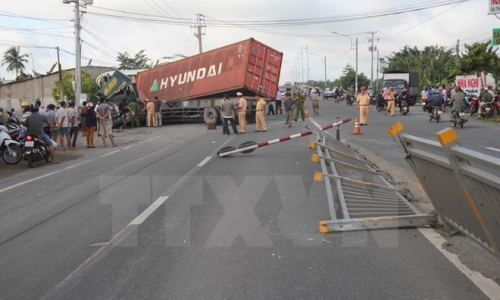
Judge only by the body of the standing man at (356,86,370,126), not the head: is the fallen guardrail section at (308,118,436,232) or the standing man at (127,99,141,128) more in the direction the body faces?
the fallen guardrail section

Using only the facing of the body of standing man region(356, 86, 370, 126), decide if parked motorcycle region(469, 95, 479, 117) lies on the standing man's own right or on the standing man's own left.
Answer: on the standing man's own left

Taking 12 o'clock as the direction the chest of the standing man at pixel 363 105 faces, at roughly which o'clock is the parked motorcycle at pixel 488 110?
The parked motorcycle is roughly at 8 o'clock from the standing man.

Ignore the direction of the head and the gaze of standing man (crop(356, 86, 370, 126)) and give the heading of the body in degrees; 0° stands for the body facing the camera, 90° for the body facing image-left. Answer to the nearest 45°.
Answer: approximately 0°

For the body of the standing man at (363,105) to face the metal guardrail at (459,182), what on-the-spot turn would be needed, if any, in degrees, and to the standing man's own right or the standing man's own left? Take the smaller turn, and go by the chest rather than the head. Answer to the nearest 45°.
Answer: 0° — they already face it

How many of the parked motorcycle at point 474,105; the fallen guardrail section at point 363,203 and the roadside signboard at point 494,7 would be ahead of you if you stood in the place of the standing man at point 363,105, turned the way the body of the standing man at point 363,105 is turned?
1

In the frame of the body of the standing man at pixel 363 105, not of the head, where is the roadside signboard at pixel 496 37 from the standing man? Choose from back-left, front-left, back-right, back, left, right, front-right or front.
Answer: back-left

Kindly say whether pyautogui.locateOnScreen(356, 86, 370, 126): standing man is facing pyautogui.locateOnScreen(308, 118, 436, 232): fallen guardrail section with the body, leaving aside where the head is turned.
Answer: yes

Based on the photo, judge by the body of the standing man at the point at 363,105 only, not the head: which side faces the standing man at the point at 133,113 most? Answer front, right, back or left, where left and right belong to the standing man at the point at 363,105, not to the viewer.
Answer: right

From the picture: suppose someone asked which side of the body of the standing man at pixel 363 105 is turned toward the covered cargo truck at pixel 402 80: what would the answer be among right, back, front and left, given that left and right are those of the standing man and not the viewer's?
back

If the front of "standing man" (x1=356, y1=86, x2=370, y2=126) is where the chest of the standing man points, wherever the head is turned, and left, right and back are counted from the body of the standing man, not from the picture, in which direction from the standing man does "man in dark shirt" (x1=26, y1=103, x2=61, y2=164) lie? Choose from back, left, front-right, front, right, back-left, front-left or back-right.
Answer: front-right

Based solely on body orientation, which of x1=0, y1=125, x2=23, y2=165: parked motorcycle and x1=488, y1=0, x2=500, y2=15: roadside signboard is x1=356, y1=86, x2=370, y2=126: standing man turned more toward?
the parked motorcycle

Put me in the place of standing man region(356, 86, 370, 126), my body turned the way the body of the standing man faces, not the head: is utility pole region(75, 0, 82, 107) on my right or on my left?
on my right

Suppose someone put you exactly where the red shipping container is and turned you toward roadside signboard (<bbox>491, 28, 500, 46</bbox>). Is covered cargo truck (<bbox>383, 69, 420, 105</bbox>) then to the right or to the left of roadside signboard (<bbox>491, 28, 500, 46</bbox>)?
left

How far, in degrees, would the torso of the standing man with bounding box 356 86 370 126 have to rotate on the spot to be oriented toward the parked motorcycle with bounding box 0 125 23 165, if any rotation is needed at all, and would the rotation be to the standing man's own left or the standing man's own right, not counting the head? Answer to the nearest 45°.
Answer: approximately 45° to the standing man's own right
